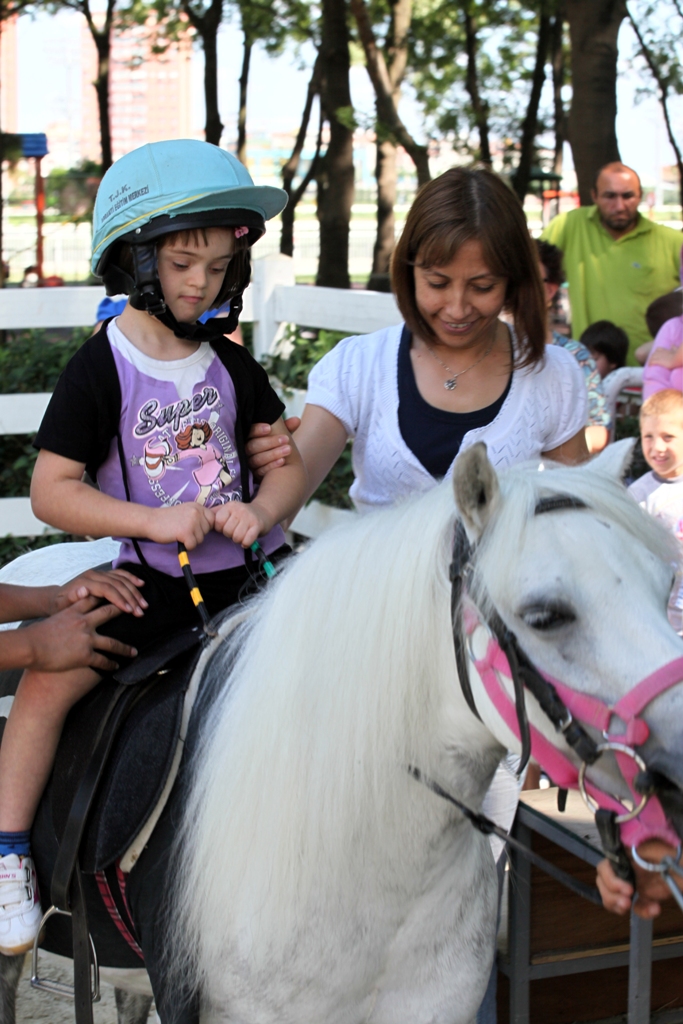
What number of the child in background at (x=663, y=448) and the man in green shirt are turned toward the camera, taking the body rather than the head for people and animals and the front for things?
2

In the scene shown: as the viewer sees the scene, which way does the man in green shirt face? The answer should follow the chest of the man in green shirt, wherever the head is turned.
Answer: toward the camera

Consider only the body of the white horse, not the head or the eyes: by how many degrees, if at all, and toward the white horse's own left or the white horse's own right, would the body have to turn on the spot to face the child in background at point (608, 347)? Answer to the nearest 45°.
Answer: approximately 135° to the white horse's own left

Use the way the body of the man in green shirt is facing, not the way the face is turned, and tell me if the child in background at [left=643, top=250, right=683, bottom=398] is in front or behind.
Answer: in front

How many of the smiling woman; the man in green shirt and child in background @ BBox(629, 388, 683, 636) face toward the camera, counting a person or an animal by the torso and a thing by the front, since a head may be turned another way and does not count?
3

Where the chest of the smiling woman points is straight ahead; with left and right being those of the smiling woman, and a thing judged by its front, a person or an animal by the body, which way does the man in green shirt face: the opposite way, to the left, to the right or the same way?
the same way

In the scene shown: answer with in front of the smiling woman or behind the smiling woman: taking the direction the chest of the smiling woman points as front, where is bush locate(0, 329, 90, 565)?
behind

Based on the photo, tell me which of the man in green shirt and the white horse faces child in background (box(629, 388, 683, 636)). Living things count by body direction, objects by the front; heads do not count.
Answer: the man in green shirt

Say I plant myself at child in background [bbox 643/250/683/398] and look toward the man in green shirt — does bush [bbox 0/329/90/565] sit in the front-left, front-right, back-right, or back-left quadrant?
front-left

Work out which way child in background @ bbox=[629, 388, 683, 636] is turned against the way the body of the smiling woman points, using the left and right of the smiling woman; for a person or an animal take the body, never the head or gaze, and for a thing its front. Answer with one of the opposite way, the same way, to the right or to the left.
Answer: the same way

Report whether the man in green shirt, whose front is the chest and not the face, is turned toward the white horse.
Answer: yes

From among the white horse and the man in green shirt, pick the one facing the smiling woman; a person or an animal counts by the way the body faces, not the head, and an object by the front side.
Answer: the man in green shirt

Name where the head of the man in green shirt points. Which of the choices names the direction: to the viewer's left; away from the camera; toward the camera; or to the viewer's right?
toward the camera

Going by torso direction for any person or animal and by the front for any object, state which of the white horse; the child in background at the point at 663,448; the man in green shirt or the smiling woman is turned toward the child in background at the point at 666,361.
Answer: the man in green shirt

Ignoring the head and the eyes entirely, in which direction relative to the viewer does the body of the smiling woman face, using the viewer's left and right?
facing the viewer

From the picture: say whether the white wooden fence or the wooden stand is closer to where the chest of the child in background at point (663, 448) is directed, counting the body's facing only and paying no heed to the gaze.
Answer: the wooden stand

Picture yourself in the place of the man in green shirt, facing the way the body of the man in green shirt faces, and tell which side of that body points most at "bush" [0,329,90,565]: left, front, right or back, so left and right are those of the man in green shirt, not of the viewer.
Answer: right

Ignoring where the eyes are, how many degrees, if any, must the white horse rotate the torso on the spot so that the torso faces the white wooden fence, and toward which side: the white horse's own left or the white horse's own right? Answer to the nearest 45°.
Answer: approximately 135° to the white horse's own left

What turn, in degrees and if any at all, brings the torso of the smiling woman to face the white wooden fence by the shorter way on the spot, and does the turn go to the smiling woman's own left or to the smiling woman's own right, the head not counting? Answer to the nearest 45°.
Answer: approximately 180°
